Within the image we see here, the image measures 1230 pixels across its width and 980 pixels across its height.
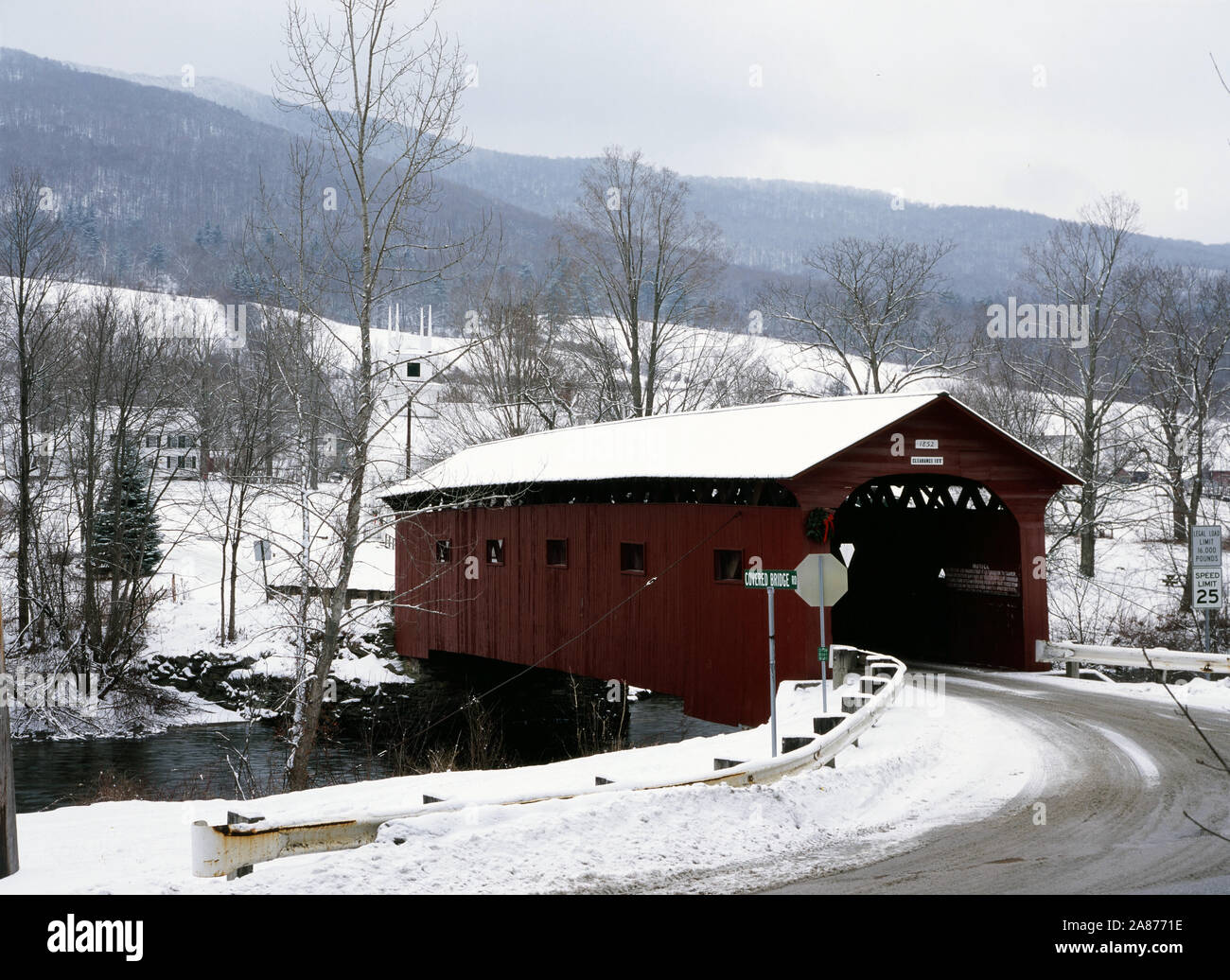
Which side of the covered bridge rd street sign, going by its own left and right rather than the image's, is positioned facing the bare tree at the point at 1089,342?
back

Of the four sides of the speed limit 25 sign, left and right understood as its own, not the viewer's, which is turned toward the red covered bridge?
right

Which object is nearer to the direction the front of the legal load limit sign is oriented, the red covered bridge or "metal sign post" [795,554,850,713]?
the metal sign post

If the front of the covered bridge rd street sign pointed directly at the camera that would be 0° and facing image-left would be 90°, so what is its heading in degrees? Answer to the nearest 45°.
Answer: approximately 0°

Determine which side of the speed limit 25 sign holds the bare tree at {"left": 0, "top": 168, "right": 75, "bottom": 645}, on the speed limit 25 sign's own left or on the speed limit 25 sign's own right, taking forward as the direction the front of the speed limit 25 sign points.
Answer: on the speed limit 25 sign's own right

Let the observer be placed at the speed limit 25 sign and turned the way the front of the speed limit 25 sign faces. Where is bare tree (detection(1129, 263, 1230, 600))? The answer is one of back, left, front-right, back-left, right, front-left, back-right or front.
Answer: back

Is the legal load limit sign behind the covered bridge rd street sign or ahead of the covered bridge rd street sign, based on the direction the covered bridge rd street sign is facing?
behind

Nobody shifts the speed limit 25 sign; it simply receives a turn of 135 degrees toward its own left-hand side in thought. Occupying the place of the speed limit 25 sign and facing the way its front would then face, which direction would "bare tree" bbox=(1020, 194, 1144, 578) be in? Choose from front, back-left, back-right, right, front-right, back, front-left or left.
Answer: front-left

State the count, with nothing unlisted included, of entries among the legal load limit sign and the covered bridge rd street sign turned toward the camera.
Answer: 2

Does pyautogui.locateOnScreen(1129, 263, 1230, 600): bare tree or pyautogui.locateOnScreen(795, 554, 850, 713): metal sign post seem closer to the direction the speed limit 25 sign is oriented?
the metal sign post

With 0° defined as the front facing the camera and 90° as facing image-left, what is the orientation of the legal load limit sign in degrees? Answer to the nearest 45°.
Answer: approximately 0°
